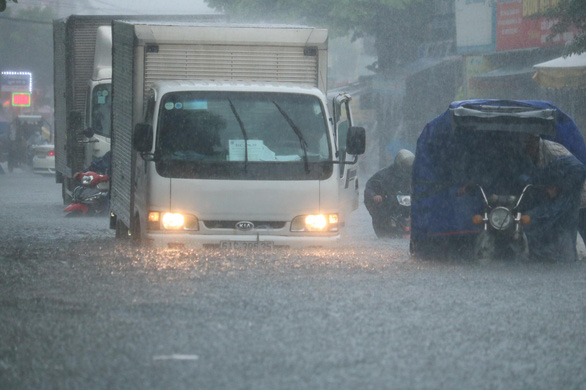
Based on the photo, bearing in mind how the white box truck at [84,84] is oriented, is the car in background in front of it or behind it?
behind

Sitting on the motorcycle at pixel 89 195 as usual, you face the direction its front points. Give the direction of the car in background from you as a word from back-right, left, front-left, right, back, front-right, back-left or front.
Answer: back-right

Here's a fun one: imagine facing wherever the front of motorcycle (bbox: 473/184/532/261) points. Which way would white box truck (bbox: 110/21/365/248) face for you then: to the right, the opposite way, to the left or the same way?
the same way

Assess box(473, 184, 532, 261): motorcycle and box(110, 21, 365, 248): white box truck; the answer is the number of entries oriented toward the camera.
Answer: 2

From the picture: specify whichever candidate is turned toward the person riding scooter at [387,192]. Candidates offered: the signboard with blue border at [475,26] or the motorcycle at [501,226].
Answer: the signboard with blue border

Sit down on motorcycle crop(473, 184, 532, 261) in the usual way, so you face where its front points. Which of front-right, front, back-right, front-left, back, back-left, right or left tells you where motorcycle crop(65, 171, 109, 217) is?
back-right

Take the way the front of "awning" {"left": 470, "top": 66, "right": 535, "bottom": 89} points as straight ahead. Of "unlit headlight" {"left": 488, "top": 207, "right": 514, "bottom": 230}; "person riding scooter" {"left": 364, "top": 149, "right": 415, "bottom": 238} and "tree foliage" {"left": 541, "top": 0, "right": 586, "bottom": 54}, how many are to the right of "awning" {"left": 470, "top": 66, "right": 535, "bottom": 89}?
0

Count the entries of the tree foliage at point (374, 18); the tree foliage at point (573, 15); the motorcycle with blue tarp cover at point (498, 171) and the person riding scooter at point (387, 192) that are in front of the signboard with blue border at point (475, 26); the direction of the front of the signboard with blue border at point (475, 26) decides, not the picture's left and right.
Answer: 3

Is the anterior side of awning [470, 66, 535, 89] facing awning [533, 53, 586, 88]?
no

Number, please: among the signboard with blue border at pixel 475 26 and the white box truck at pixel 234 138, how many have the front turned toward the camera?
2

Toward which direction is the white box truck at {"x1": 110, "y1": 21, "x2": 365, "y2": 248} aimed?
toward the camera

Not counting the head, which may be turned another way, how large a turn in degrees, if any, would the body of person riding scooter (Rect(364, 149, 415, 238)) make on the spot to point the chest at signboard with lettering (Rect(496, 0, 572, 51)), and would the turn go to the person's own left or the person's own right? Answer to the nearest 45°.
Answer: approximately 135° to the person's own left

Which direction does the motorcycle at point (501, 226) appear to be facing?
toward the camera

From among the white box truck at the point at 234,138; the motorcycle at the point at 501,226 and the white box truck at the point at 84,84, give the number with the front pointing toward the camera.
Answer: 3
